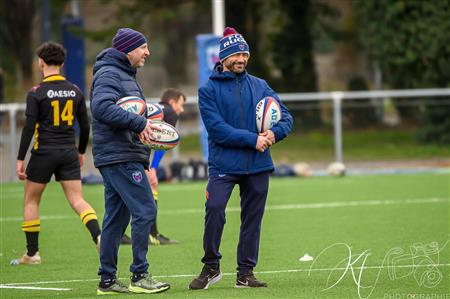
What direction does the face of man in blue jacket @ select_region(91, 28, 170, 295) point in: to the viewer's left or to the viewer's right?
to the viewer's right

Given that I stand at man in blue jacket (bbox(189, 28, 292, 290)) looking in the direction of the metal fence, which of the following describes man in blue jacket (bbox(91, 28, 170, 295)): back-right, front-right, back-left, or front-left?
back-left

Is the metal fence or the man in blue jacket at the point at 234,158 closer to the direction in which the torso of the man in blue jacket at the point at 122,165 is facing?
the man in blue jacket

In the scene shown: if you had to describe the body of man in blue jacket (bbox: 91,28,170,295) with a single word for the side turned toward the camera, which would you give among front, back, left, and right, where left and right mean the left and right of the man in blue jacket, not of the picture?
right

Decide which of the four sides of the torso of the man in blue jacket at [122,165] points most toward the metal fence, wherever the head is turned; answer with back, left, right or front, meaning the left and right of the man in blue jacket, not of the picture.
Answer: left

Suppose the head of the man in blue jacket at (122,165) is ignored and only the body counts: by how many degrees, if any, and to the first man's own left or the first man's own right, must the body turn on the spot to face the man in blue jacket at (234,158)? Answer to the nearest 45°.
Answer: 0° — they already face them

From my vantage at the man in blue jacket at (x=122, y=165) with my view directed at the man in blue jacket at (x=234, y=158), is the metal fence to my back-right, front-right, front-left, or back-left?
front-left
